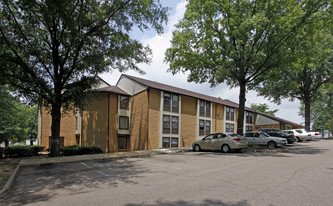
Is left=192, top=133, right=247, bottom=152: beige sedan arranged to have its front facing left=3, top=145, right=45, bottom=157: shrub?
no

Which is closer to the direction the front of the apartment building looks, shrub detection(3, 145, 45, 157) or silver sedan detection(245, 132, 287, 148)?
the silver sedan

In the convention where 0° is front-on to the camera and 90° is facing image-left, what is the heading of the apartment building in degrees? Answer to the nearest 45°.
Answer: approximately 315°

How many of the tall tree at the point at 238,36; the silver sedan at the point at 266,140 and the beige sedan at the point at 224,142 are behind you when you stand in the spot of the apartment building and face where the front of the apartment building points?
0

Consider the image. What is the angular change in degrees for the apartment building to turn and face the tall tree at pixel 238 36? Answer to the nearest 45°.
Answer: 0° — it already faces it

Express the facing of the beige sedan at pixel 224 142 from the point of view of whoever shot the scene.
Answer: facing away from the viewer and to the left of the viewer

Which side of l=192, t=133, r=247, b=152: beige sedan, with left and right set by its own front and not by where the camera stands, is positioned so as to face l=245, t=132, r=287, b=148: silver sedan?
right

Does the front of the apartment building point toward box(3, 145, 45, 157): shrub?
no

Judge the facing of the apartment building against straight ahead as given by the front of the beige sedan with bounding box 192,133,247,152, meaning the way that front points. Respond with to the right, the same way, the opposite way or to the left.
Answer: the opposite way
